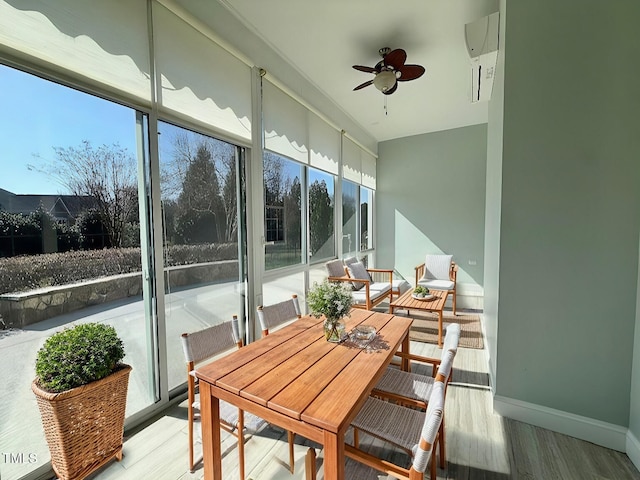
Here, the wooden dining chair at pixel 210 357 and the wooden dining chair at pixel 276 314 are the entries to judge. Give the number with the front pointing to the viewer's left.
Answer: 0

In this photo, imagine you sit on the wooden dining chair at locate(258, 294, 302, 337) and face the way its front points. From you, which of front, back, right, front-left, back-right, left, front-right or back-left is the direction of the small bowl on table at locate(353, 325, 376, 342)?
front

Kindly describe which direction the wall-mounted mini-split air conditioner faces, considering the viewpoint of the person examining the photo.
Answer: facing to the left of the viewer

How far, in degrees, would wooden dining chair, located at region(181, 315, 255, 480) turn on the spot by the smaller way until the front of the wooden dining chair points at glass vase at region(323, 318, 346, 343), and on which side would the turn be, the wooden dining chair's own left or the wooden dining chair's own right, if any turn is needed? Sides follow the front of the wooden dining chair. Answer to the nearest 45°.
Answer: approximately 45° to the wooden dining chair's own left

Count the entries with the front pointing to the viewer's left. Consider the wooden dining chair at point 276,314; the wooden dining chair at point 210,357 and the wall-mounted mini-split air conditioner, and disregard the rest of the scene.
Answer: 1

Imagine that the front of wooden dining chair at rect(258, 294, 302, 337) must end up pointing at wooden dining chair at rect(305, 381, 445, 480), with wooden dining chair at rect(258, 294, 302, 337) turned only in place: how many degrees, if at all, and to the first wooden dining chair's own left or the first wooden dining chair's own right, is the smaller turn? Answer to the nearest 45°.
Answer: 0° — it already faces it

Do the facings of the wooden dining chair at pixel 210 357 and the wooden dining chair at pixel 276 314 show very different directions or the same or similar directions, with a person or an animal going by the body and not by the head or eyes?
same or similar directions

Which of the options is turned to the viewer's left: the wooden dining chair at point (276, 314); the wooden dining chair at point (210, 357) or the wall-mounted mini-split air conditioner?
the wall-mounted mini-split air conditioner

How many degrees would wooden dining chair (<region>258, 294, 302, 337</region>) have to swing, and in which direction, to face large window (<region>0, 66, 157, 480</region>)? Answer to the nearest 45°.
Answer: approximately 135° to its right

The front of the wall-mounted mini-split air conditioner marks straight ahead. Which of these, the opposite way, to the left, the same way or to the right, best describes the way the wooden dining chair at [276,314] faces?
the opposite way

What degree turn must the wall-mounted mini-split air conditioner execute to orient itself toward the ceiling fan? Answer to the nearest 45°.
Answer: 0° — it already faces it

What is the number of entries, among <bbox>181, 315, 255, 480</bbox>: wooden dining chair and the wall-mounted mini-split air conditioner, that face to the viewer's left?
1

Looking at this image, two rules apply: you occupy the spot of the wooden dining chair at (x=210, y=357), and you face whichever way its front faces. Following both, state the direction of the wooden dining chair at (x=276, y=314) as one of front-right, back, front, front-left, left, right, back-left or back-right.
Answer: left

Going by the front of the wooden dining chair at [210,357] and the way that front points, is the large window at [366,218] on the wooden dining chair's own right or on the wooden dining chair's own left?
on the wooden dining chair's own left

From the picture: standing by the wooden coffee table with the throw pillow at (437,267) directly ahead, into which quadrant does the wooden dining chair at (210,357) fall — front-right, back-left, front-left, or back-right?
back-left

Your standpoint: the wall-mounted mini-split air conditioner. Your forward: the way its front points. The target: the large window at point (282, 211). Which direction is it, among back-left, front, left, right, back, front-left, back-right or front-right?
front

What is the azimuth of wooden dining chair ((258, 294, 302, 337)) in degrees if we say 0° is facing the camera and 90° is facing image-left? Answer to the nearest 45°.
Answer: approximately 315°

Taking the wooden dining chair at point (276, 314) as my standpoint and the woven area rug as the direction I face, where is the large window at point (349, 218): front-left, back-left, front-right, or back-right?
front-left

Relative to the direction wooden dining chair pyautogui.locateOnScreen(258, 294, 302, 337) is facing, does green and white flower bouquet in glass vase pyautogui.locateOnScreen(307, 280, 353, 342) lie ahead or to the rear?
ahead

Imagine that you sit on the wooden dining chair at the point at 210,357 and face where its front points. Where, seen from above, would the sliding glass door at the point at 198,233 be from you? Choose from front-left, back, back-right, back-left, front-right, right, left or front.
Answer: back-left
